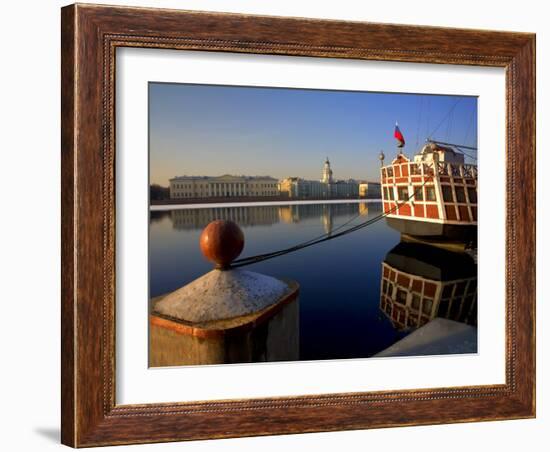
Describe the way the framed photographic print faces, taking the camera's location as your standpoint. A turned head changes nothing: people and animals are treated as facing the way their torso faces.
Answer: facing the viewer and to the right of the viewer
